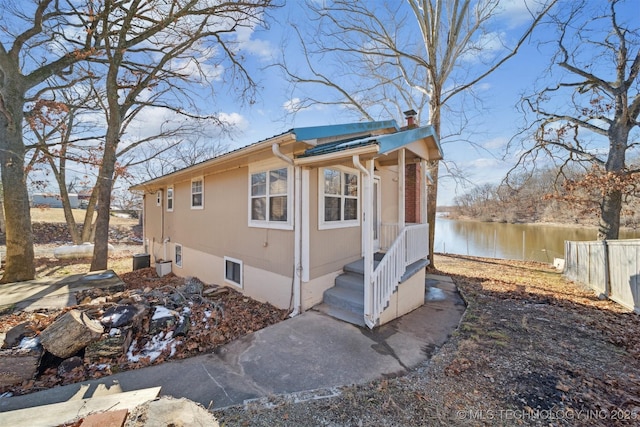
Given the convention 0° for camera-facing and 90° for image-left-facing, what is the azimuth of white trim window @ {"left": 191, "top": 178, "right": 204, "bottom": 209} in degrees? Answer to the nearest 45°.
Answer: approximately 45°

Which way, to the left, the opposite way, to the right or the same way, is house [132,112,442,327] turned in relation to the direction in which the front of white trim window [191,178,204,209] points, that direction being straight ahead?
to the left

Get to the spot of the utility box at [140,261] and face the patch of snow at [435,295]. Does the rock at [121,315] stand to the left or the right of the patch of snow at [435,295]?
right

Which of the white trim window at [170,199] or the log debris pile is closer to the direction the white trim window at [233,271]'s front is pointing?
the log debris pile

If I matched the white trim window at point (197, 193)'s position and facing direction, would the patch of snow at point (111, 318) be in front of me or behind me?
in front

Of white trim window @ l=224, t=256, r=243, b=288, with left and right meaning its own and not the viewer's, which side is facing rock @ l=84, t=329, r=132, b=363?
front

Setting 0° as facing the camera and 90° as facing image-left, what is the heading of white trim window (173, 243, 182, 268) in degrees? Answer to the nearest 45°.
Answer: approximately 45°

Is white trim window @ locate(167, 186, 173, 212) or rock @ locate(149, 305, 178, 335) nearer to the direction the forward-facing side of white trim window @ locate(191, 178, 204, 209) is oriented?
the rock
